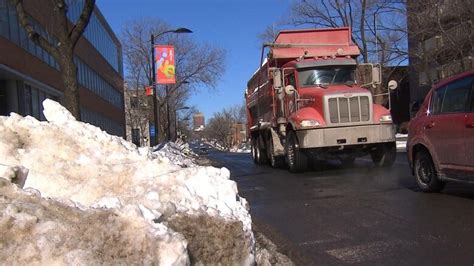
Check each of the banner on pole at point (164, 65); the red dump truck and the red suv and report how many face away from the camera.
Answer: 0

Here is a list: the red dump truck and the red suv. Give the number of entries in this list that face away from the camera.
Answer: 0

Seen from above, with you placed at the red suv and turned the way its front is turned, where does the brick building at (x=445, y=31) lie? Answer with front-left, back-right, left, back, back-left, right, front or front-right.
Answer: back-left

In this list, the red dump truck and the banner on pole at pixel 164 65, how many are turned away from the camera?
0

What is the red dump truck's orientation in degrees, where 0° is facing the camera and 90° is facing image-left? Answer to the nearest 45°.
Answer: approximately 315°

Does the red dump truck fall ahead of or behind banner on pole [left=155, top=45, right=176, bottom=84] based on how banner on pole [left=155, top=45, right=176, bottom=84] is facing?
ahead

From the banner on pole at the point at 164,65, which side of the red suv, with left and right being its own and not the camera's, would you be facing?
back

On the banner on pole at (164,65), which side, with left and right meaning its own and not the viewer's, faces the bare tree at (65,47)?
front

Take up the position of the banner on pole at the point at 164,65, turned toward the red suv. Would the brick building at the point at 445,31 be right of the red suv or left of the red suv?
left

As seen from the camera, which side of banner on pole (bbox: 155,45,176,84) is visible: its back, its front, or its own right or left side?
front

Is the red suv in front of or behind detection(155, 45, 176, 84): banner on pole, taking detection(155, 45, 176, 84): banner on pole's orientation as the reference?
in front
